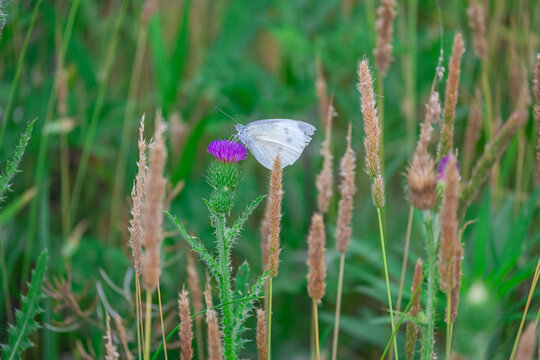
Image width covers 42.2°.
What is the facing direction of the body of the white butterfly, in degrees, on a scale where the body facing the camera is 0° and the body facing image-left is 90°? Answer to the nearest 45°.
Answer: approximately 90°
